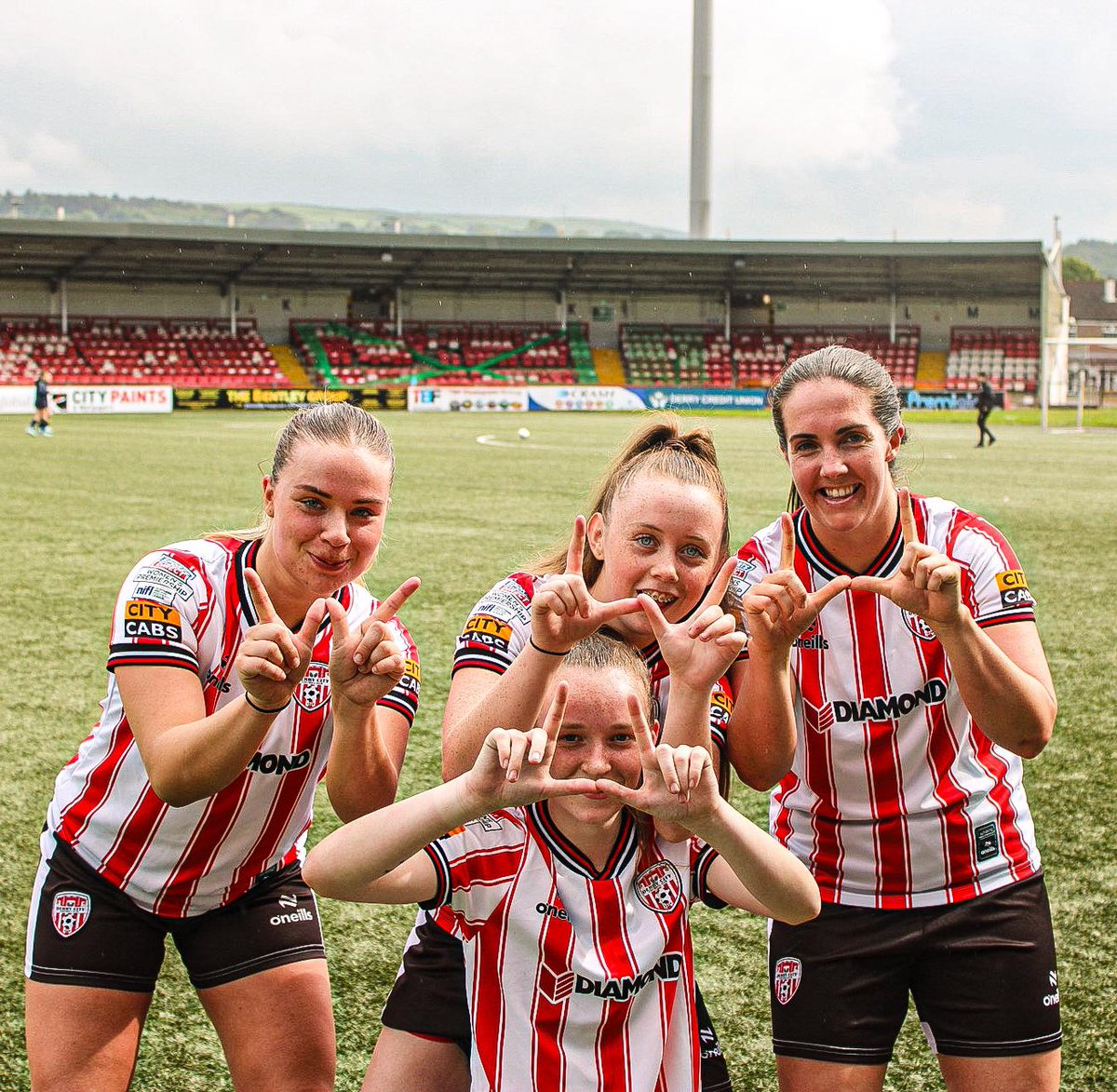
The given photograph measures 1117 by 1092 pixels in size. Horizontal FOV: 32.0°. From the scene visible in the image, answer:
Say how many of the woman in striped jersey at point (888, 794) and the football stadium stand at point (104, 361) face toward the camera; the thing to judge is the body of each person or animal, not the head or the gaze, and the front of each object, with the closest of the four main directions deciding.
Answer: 2

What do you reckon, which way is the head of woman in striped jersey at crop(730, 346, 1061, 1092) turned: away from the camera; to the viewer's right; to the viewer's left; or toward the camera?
toward the camera

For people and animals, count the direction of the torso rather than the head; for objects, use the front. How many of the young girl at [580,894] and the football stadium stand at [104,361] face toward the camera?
2

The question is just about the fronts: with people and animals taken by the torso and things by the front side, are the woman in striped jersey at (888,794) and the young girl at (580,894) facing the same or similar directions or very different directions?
same or similar directions

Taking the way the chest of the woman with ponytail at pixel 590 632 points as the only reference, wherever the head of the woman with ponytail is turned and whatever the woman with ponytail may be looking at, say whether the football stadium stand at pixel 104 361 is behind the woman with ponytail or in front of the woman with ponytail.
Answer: behind

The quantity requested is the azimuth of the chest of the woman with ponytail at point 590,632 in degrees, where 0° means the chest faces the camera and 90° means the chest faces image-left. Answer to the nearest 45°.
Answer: approximately 315°

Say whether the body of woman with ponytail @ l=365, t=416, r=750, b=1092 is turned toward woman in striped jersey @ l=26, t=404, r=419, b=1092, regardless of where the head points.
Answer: no

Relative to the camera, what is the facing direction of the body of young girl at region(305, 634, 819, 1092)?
toward the camera

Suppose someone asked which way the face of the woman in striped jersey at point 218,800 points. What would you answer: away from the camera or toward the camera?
toward the camera

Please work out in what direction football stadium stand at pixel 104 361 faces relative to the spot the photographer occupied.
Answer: facing the viewer

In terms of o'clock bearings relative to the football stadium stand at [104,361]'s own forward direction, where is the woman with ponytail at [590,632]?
The woman with ponytail is roughly at 12 o'clock from the football stadium stand.
